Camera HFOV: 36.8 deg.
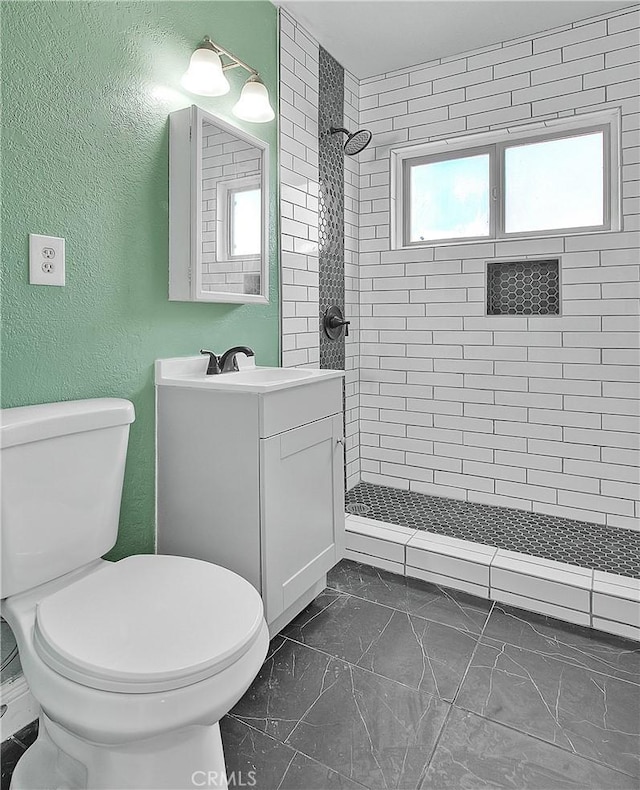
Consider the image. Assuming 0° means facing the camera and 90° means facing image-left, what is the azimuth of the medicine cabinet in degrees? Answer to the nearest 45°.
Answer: approximately 315°

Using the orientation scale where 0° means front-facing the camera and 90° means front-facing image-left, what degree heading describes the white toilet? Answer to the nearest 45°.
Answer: approximately 315°

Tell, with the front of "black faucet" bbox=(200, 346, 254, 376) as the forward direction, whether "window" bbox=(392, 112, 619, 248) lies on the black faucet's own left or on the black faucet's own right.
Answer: on the black faucet's own left

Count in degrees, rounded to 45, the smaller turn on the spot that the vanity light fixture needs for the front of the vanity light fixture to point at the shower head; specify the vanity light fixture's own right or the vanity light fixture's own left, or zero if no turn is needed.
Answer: approximately 90° to the vanity light fixture's own left

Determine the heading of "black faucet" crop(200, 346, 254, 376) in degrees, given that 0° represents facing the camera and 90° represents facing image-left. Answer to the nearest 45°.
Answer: approximately 315°

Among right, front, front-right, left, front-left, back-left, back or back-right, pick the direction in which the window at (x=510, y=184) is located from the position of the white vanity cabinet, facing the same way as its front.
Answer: left
